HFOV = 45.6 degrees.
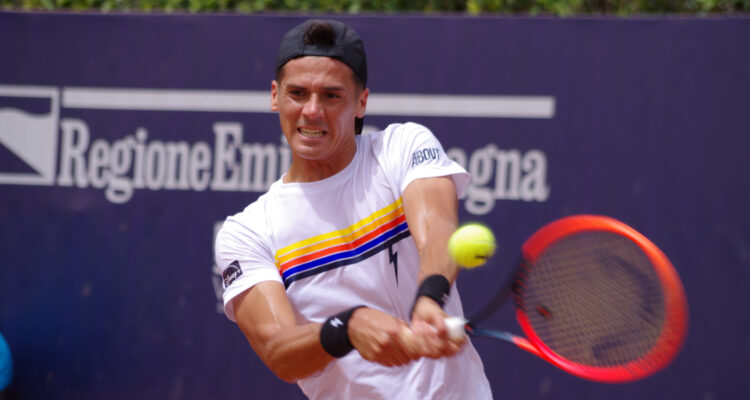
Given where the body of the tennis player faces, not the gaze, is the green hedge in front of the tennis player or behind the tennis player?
behind

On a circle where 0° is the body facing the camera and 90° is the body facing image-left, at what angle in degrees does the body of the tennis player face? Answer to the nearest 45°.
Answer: approximately 0°

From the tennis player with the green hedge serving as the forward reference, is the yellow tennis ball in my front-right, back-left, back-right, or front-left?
back-right
